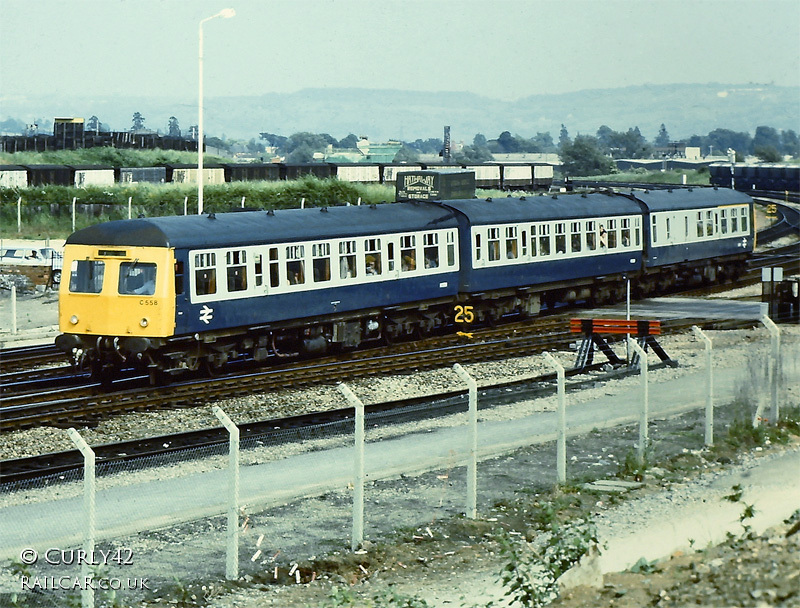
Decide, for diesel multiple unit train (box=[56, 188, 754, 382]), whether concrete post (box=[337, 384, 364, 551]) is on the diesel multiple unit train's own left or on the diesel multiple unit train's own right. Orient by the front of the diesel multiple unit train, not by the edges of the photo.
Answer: on the diesel multiple unit train's own left

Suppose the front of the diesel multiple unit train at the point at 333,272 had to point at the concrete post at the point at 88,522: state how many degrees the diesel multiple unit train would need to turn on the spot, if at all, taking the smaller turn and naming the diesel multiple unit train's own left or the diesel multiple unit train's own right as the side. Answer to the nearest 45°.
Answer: approximately 45° to the diesel multiple unit train's own left

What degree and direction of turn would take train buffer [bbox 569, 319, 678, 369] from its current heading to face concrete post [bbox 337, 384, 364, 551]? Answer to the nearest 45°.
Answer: approximately 45° to its left

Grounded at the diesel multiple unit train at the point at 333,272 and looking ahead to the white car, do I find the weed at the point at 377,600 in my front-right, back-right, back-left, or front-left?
back-left

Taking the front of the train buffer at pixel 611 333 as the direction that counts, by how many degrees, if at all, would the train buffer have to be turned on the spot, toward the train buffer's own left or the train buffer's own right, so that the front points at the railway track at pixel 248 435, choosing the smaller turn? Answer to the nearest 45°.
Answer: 0° — it already faces it

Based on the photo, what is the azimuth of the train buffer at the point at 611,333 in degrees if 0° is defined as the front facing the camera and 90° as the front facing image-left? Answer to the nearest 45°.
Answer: approximately 45°

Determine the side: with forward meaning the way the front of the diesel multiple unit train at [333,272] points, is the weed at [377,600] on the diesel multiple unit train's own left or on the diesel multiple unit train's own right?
on the diesel multiple unit train's own left

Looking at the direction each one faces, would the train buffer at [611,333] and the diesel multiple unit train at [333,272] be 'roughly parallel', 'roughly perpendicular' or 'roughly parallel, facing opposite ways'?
roughly parallel
